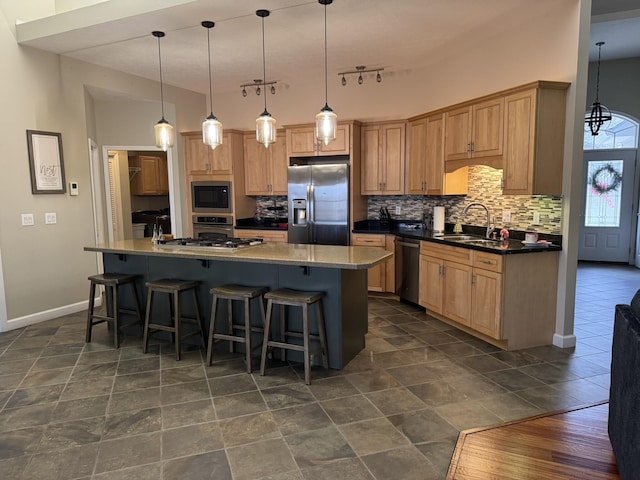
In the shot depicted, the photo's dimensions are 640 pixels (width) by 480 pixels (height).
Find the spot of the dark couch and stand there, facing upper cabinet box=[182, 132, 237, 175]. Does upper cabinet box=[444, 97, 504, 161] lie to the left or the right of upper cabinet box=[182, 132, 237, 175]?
right

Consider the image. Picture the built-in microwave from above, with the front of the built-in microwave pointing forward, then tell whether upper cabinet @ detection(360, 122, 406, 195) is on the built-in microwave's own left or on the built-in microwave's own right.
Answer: on the built-in microwave's own left

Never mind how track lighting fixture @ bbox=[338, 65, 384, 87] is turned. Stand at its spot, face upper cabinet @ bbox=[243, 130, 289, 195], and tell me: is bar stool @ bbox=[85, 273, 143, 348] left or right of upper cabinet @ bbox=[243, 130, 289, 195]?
left

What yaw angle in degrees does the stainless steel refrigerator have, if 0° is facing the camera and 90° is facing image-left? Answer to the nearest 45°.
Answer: approximately 0°

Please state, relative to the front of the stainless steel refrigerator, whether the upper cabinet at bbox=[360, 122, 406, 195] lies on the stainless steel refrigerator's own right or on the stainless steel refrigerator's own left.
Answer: on the stainless steel refrigerator's own left

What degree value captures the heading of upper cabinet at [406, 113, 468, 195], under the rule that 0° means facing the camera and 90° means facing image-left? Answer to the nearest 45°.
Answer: approximately 45°

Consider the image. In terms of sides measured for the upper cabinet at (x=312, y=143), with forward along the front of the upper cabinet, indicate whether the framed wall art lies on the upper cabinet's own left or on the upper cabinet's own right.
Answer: on the upper cabinet's own right
